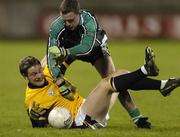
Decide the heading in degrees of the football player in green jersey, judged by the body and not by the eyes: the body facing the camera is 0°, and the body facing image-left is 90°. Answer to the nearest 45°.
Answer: approximately 45°
